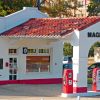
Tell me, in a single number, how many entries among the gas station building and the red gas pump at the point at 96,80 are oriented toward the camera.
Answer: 2

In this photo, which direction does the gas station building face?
toward the camera

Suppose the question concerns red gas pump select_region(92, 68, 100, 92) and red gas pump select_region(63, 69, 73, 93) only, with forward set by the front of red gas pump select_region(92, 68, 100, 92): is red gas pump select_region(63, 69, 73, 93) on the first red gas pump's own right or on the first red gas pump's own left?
on the first red gas pump's own right

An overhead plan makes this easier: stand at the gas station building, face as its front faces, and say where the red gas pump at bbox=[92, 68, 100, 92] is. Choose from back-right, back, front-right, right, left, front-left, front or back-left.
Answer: front-left

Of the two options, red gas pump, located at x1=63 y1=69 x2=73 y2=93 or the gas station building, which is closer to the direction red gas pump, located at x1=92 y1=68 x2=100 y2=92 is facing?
the red gas pump

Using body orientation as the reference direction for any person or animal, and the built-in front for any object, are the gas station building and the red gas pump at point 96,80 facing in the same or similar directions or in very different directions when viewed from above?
same or similar directions

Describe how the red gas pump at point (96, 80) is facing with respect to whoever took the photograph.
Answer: facing the viewer

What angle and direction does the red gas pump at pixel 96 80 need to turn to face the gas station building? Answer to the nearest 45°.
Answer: approximately 135° to its right
